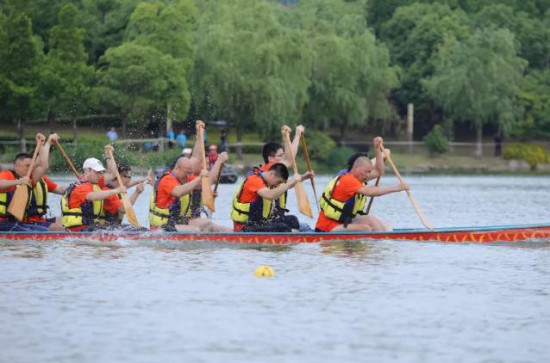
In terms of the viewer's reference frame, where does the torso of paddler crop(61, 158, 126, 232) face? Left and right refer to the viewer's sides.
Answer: facing to the right of the viewer

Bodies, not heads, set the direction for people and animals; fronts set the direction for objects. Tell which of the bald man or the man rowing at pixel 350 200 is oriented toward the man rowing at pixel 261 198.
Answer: the bald man

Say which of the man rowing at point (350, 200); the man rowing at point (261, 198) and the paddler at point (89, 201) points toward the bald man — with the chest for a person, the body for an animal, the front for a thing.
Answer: the paddler

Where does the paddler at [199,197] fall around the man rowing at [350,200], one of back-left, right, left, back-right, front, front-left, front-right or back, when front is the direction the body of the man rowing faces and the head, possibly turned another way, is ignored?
back

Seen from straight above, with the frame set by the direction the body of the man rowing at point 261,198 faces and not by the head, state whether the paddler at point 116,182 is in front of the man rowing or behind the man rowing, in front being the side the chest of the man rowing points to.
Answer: behind

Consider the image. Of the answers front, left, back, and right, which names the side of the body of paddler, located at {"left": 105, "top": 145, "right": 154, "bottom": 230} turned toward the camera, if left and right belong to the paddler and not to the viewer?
right

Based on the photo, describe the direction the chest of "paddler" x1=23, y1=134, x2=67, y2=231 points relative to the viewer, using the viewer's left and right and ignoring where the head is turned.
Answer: facing to the right of the viewer

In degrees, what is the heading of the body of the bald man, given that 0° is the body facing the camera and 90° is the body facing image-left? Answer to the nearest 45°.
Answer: approximately 270°

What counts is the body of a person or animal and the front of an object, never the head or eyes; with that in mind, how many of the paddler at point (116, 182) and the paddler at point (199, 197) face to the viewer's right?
2

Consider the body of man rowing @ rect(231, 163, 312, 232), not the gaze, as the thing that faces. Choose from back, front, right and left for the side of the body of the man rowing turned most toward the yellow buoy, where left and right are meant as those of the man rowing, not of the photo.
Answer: right
